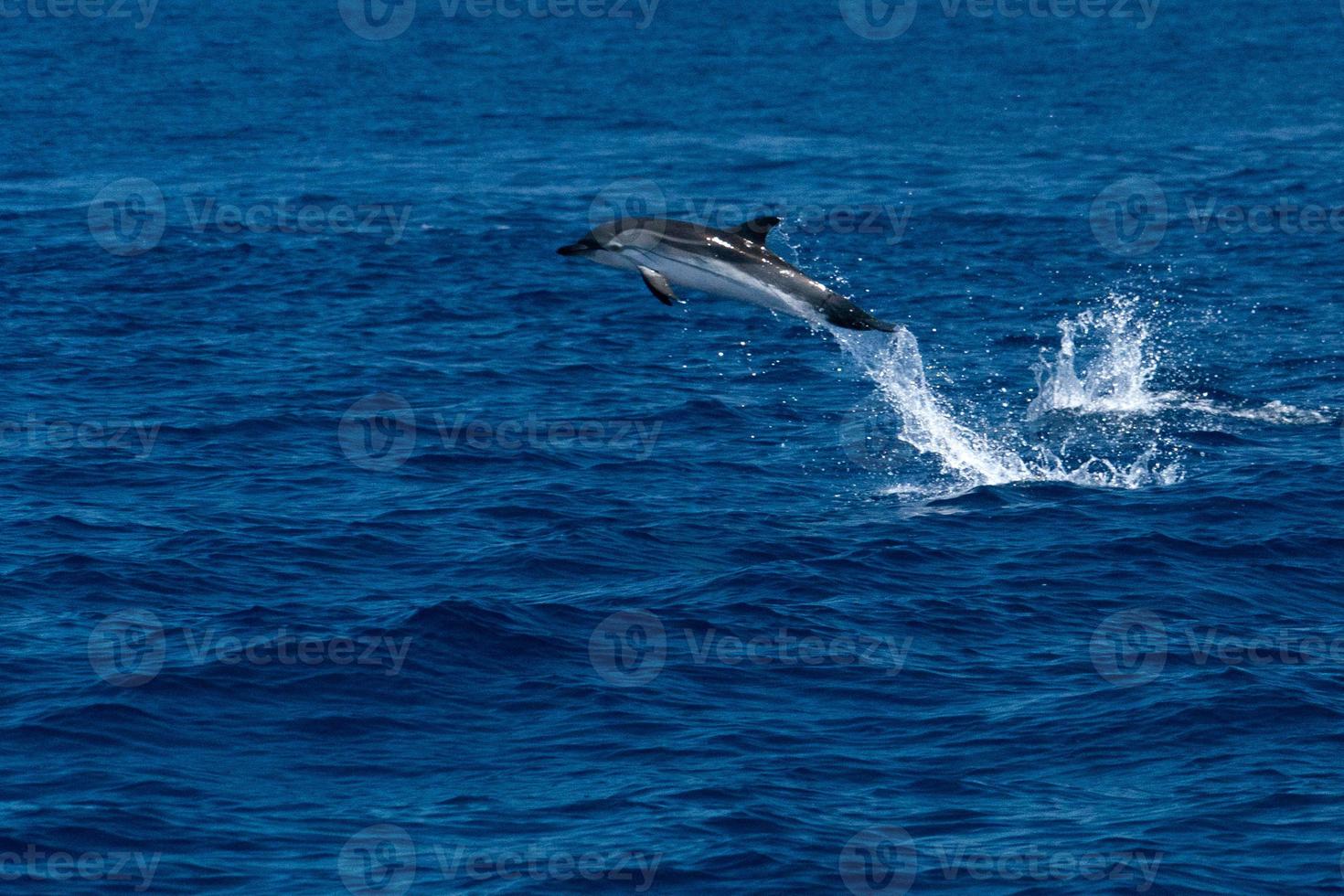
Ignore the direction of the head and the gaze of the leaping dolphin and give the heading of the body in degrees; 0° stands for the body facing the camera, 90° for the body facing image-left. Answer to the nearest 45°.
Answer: approximately 90°
